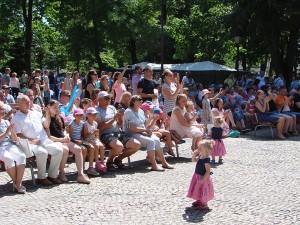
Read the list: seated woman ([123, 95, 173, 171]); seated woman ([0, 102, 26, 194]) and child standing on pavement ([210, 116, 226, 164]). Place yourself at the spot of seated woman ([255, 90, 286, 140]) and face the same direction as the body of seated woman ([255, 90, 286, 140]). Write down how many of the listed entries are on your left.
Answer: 0

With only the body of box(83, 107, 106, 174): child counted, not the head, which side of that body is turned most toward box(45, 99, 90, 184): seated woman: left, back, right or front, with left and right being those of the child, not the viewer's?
right

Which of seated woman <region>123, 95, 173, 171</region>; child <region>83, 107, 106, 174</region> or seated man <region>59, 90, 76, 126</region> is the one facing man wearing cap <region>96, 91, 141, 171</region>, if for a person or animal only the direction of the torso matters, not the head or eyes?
the seated man

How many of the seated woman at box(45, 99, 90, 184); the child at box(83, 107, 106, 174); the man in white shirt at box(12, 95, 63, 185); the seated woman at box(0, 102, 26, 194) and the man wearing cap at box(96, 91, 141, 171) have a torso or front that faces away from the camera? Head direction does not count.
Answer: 0

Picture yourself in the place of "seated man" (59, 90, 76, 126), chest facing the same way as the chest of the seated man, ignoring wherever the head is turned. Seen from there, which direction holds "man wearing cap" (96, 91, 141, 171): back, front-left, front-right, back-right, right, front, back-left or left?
front

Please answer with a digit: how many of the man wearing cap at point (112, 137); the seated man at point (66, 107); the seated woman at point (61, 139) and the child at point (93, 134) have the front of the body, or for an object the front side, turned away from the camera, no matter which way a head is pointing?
0

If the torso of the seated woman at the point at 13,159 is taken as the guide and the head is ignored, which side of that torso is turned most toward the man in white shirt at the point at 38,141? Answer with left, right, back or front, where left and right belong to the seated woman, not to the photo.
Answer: left

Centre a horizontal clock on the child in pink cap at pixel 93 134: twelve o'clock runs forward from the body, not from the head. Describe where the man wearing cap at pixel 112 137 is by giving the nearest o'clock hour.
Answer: The man wearing cap is roughly at 9 o'clock from the child in pink cap.

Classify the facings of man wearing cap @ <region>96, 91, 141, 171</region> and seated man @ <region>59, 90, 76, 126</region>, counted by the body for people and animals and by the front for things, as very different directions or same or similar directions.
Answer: same or similar directions

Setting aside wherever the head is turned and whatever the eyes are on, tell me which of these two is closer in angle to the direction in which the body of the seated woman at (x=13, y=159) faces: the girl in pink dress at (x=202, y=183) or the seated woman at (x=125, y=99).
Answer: the girl in pink dress

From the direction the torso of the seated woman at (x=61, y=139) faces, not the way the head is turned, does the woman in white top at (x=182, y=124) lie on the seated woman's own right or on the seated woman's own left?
on the seated woman's own left

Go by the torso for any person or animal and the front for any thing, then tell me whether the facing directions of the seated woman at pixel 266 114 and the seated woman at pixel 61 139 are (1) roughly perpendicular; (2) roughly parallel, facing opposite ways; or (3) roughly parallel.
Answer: roughly parallel

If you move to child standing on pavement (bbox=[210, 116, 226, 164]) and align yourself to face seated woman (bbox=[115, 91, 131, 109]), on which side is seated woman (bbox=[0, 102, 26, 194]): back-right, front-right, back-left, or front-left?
front-left

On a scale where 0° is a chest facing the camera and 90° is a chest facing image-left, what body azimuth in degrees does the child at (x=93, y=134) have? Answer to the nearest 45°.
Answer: approximately 315°

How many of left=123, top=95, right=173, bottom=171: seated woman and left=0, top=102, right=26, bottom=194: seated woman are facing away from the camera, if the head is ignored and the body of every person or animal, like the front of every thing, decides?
0
